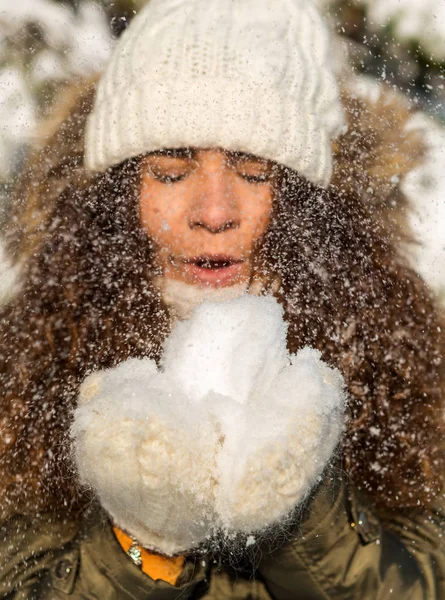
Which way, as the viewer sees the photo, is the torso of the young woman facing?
toward the camera

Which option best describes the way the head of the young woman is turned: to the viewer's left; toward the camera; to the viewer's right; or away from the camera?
toward the camera
